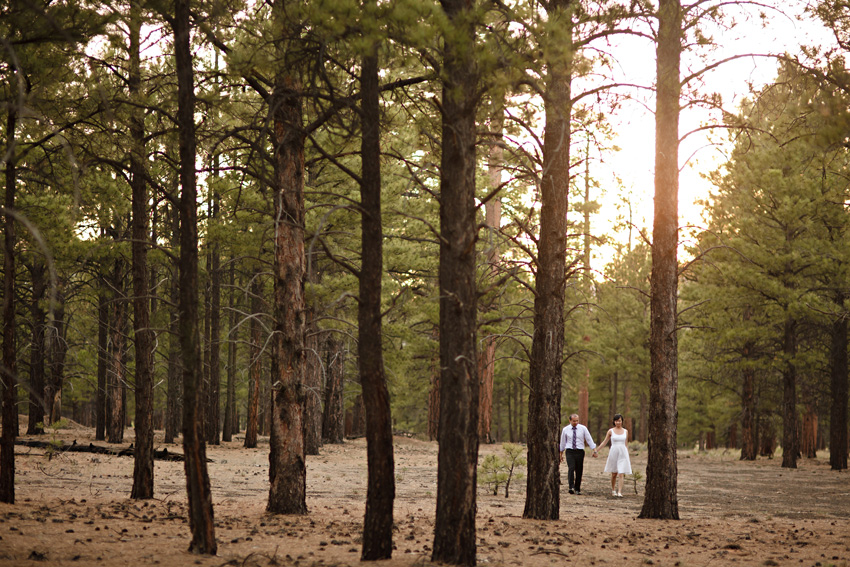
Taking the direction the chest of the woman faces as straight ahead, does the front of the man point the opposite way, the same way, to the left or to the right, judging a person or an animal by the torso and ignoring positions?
the same way

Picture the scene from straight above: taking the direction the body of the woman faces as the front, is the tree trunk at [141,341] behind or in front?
in front

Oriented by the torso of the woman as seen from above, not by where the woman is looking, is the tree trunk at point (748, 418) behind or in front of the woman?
behind

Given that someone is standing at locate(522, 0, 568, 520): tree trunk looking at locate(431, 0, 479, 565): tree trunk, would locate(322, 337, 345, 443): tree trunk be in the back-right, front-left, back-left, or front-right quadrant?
back-right

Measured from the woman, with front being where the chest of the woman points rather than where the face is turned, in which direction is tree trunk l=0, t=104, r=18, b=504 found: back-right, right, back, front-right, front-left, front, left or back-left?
front-right

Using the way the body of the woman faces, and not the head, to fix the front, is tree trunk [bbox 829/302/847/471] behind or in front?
behind

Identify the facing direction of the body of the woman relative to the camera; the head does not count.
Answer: toward the camera

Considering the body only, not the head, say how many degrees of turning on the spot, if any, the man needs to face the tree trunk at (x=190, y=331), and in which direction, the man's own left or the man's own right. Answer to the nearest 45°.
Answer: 0° — they already face it

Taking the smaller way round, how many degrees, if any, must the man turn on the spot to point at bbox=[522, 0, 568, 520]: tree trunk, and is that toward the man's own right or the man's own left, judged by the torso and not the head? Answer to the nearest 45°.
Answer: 0° — they already face it

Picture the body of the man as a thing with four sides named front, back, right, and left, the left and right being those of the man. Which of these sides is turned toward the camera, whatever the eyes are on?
front

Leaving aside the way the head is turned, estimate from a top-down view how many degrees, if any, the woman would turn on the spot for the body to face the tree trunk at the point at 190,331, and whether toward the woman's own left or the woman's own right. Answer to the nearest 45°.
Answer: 0° — they already face it

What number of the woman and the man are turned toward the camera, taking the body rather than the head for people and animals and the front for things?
2

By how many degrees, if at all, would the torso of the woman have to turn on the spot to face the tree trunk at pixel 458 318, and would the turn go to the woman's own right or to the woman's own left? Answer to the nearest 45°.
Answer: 0° — they already face it

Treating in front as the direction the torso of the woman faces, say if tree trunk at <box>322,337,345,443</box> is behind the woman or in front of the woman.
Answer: behind
